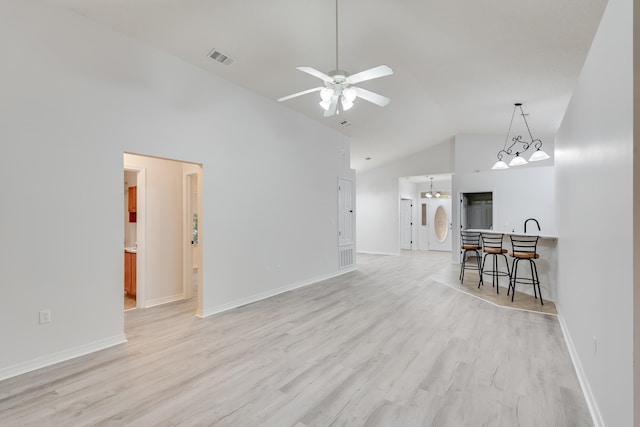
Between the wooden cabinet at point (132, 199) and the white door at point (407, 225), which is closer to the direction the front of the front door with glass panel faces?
the wooden cabinet

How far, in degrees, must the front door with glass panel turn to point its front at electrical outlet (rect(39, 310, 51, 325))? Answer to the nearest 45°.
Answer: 0° — it already faces it

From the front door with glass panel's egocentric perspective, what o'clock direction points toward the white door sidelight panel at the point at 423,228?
The white door sidelight panel is roughly at 3 o'clock from the front door with glass panel.

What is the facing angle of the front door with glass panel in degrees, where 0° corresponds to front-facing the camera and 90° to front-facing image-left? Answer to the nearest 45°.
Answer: approximately 0°

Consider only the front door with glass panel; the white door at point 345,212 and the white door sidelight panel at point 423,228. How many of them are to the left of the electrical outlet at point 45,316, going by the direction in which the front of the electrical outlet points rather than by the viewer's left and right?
3

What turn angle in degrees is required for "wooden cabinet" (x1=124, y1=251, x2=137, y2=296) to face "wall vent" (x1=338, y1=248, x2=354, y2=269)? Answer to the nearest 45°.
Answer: approximately 135° to its left

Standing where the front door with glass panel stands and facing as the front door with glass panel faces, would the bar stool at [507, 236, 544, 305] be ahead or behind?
ahead

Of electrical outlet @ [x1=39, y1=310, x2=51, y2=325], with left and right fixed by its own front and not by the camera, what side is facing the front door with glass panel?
left

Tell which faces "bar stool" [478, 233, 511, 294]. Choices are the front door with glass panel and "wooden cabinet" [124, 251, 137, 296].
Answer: the front door with glass panel

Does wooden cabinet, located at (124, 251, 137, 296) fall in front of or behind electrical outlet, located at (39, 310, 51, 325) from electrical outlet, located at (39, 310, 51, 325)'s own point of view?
behind

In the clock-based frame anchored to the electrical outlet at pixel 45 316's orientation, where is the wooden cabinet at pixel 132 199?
The wooden cabinet is roughly at 7 o'clock from the electrical outlet.
